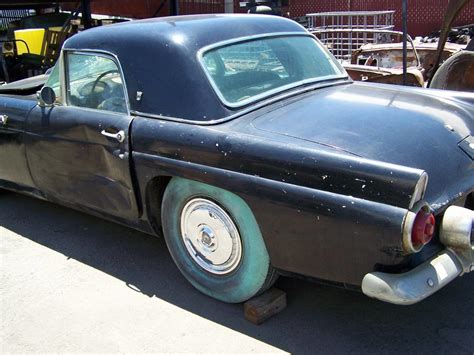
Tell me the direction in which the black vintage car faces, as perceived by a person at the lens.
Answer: facing away from the viewer and to the left of the viewer
